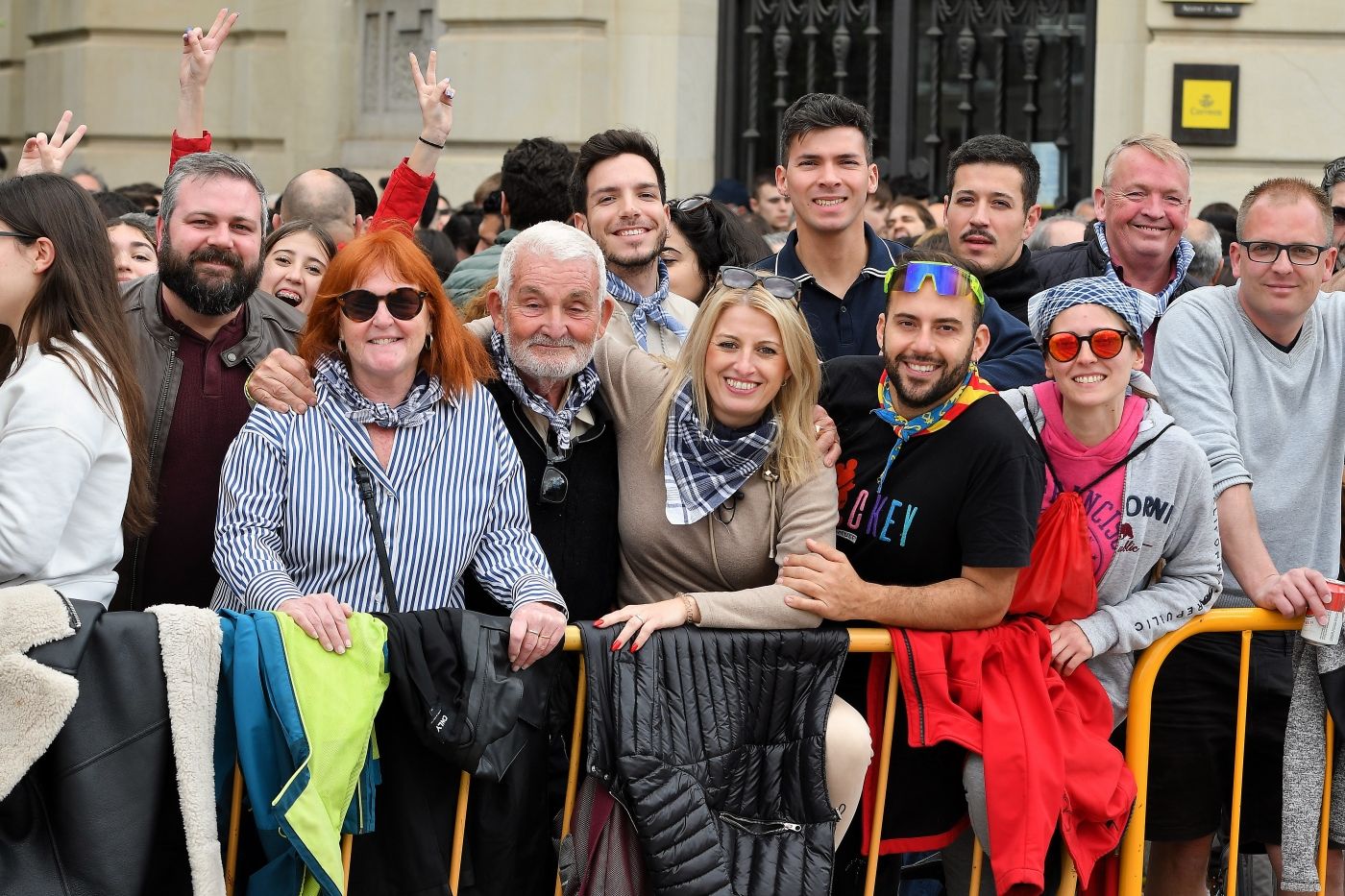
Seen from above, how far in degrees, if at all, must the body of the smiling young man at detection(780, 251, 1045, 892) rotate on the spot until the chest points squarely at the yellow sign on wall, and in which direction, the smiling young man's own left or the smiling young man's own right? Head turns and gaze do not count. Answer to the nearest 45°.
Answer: approximately 135° to the smiling young man's own right

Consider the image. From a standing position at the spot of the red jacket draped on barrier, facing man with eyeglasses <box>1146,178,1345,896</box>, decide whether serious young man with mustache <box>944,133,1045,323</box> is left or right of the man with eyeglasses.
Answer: left

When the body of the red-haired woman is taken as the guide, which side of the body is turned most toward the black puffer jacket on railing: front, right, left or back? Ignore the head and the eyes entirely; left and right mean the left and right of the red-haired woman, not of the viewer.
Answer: left

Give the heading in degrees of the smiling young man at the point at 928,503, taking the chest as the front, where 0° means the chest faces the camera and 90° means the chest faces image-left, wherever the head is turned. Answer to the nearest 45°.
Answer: approximately 45°

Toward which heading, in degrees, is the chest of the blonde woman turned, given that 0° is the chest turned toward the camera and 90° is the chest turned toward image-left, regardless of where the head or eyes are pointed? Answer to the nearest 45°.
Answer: approximately 0°
